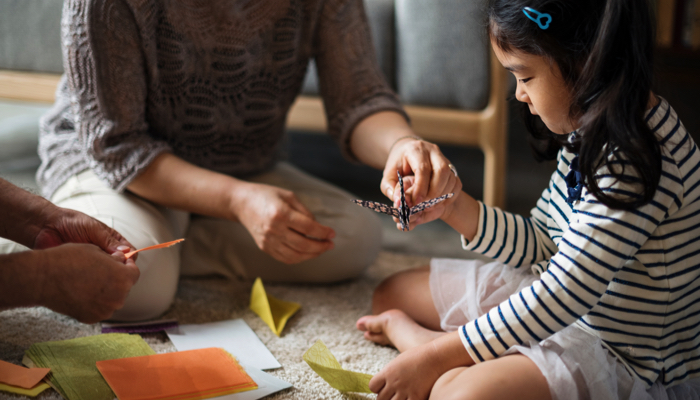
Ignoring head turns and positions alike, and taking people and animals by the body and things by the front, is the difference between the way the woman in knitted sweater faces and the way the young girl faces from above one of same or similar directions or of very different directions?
very different directions

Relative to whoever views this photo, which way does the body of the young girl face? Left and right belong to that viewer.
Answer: facing to the left of the viewer

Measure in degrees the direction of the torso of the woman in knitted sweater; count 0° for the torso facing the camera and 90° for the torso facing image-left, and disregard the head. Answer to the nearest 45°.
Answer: approximately 315°

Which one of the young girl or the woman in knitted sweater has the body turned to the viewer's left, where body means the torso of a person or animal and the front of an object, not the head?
the young girl

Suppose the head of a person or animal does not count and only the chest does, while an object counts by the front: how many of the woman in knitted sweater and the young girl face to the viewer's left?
1
